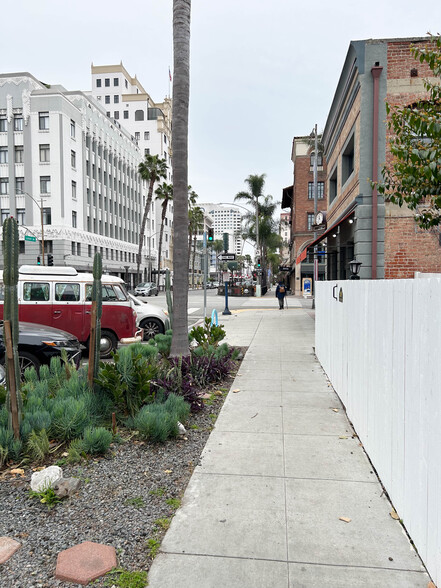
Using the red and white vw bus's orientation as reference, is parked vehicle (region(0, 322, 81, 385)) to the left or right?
on its right

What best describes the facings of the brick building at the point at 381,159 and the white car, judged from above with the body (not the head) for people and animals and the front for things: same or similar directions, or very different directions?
very different directions

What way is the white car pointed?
to the viewer's right

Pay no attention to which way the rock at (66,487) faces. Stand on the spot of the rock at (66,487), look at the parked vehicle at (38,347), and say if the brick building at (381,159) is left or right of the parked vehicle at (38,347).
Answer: right

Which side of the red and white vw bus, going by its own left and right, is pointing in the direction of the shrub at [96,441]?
right

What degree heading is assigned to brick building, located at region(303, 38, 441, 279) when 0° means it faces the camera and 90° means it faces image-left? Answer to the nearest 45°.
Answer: approximately 90°

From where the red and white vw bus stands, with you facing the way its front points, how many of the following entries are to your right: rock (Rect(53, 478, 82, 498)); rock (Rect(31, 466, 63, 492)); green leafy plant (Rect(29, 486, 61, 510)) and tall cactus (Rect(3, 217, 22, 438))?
4

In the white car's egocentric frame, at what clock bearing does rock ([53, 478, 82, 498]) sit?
The rock is roughly at 3 o'clock from the white car.

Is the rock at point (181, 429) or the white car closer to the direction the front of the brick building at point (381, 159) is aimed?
the white car

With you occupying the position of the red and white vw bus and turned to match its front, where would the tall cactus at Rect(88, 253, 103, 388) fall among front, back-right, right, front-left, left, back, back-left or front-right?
right

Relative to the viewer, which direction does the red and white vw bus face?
to the viewer's right

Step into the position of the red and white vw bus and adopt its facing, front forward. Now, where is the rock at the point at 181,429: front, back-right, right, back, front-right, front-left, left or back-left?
right

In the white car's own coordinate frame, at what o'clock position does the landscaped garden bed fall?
The landscaped garden bed is roughly at 3 o'clock from the white car.
